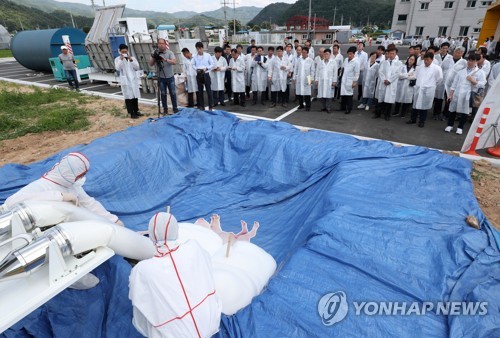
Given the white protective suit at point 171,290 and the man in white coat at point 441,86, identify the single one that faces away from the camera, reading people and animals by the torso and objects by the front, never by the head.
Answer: the white protective suit

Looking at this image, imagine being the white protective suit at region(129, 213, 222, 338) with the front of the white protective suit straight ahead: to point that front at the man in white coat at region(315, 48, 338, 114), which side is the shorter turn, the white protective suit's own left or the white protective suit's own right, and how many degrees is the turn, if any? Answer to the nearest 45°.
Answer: approximately 45° to the white protective suit's own right

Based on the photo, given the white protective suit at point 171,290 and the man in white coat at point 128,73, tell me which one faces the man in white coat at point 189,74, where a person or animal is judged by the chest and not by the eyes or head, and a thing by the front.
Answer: the white protective suit

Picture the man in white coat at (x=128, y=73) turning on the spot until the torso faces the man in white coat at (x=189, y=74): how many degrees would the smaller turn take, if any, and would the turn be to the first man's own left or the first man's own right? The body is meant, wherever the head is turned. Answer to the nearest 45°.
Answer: approximately 90° to the first man's own left

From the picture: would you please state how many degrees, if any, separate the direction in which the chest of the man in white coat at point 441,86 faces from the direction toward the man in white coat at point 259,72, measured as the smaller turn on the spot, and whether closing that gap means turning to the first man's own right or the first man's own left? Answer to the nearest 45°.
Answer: approximately 45° to the first man's own right

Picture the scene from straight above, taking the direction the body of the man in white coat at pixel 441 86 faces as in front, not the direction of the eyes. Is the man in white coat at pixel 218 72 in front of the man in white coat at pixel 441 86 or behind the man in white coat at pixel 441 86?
in front

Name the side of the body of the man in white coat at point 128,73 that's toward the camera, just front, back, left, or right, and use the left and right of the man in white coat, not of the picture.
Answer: front

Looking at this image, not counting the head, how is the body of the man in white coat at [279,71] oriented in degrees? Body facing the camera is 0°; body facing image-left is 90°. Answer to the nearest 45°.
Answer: approximately 0°

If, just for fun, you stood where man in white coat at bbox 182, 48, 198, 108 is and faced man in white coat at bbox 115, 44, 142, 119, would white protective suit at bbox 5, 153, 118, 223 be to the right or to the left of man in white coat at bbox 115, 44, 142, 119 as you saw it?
left

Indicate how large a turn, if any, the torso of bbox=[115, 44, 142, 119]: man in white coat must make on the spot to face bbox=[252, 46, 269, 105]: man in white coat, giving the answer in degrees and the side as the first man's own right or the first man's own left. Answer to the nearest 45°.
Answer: approximately 90° to the first man's own left

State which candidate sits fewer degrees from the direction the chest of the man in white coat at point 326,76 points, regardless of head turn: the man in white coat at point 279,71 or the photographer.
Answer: the photographer

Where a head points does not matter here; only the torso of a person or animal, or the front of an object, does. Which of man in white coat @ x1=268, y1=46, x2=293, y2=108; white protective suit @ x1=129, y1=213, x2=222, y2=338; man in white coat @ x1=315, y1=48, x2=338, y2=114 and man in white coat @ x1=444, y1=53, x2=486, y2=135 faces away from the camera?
the white protective suit

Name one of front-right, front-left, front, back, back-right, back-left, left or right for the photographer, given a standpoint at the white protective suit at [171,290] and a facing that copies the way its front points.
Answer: front

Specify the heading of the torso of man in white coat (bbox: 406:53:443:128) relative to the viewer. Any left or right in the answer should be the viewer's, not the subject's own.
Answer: facing the viewer and to the left of the viewer

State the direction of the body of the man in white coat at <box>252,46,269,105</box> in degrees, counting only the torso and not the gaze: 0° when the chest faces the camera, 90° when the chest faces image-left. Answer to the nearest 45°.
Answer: approximately 0°

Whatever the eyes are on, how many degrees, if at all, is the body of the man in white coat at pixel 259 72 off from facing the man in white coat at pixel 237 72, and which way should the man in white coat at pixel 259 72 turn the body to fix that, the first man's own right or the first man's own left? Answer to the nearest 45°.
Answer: approximately 90° to the first man's own right
